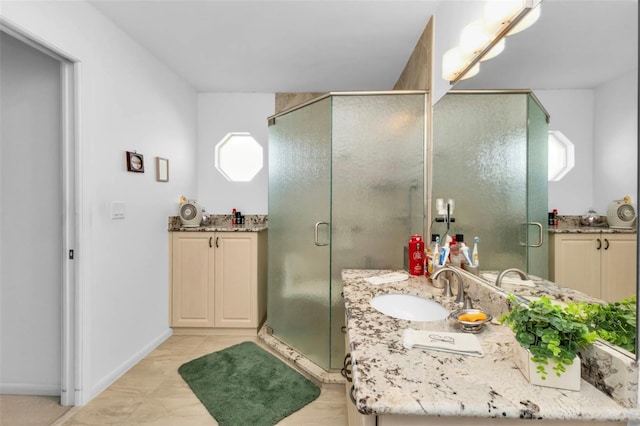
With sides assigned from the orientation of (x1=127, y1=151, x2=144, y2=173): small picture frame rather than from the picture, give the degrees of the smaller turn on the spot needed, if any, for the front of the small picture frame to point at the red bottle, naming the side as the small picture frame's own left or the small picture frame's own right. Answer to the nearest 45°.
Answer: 0° — it already faces it

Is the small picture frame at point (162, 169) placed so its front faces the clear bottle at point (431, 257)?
yes

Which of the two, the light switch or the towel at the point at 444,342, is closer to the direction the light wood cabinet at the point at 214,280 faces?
the towel

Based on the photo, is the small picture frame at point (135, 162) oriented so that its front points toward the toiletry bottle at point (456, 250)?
yes

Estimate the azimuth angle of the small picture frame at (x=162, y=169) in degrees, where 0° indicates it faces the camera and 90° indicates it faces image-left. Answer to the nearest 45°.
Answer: approximately 315°

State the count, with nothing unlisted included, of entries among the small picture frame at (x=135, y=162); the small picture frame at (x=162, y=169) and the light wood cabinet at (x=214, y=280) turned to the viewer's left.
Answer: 0

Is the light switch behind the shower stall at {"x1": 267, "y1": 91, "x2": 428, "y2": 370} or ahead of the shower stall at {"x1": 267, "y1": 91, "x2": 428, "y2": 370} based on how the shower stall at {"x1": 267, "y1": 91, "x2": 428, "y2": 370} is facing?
ahead

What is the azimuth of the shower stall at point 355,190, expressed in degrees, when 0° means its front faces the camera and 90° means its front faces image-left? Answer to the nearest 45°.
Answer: approximately 45°

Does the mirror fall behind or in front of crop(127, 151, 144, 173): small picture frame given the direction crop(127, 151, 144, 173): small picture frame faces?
in front

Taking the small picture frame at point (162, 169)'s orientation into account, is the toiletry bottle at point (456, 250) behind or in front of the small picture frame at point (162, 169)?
in front

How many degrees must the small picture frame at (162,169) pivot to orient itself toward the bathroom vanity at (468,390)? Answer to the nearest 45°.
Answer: approximately 45° to its right

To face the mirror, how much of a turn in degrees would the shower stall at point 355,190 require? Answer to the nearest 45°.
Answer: approximately 90° to its left

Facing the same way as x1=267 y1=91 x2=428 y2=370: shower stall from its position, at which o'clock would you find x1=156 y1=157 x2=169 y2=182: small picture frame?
The small picture frame is roughly at 2 o'clock from the shower stall.

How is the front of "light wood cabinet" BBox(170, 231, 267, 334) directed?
toward the camera

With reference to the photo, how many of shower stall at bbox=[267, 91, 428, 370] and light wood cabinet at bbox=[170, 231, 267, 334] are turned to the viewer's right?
0
